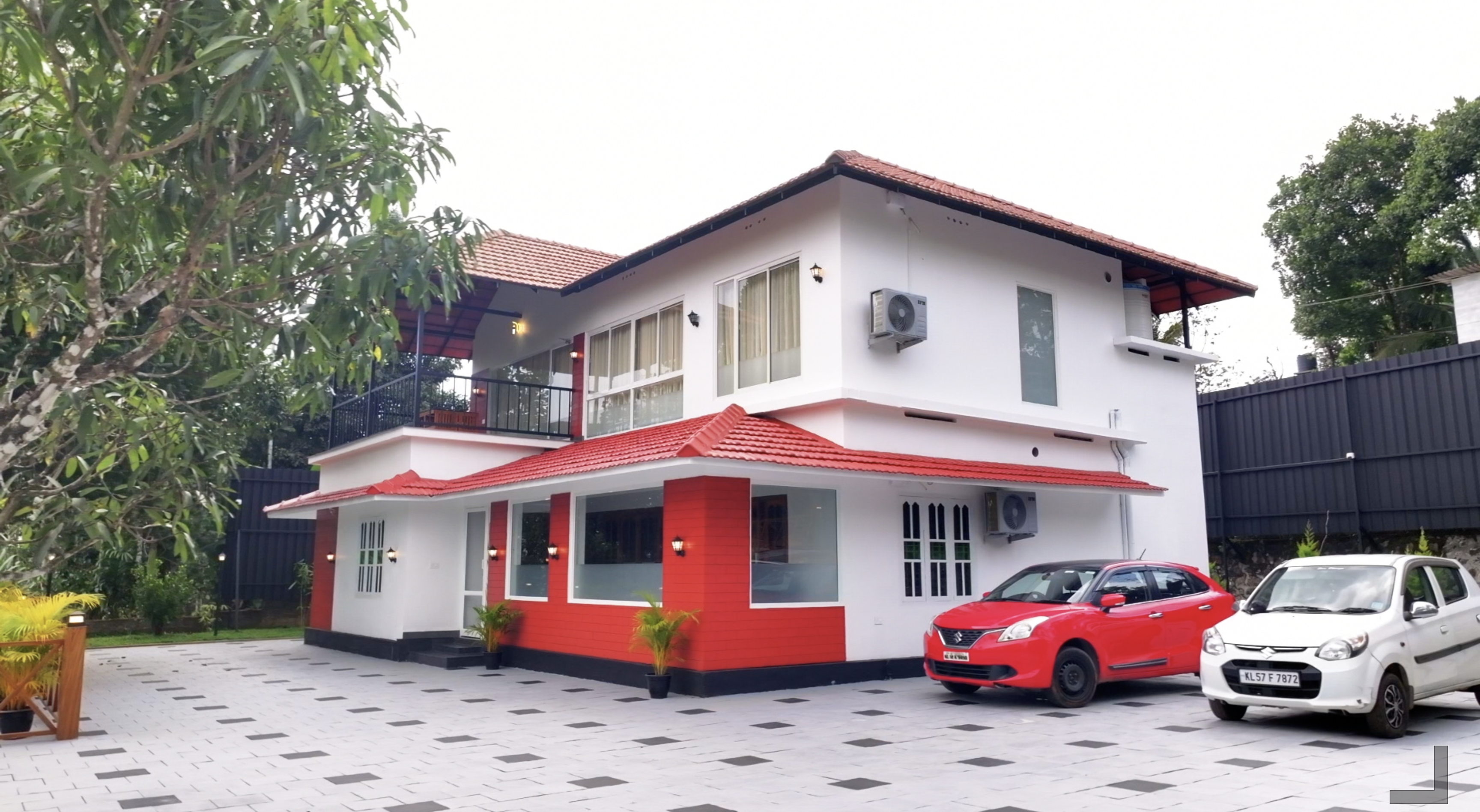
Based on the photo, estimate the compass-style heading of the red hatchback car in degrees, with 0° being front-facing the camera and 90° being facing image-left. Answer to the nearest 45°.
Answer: approximately 45°

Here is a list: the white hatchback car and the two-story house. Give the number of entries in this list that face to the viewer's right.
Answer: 0

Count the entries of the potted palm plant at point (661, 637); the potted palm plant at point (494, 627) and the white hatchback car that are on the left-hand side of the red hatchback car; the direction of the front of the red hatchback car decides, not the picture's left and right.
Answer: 1

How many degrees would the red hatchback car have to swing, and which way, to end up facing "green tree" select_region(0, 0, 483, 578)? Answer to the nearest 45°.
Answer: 0° — it already faces it

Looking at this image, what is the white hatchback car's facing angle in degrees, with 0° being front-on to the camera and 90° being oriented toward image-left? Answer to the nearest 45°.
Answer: approximately 45°

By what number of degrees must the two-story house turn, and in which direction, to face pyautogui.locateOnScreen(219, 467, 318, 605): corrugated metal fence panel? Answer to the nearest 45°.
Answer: approximately 90° to its right

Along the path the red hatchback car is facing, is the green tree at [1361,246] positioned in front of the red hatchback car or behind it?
behind

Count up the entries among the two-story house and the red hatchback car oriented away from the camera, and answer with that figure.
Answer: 0

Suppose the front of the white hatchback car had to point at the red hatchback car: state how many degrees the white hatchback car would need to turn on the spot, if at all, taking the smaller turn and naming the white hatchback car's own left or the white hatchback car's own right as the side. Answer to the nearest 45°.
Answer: approximately 90° to the white hatchback car's own right

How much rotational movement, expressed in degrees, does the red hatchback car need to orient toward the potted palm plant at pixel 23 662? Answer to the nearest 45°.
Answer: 0° — it already faces it

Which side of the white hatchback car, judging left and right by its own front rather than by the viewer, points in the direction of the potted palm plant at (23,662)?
front

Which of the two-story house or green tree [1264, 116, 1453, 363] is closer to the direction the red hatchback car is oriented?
the two-story house

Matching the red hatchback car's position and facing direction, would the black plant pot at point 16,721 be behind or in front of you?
in front
